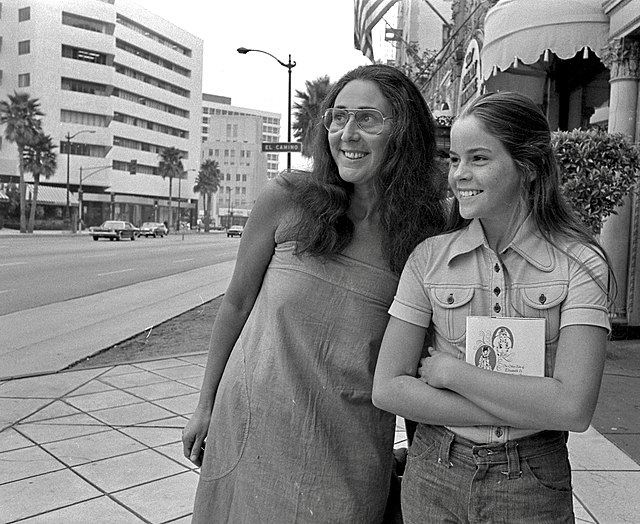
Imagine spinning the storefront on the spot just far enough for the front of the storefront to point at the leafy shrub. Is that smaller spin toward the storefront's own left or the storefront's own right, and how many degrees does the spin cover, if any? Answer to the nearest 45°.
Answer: approximately 45° to the storefront's own left

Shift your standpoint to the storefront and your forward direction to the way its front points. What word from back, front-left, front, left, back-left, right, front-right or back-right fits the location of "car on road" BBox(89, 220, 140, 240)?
right

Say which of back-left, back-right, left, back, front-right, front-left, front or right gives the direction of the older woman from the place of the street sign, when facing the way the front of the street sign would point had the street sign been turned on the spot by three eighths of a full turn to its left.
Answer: back-right

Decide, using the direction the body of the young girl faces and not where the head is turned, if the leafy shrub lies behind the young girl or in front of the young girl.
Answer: behind

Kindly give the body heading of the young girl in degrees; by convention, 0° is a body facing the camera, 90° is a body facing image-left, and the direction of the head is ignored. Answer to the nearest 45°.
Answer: approximately 0°

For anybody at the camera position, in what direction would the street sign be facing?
facing the viewer

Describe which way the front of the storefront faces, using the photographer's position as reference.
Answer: facing the viewer and to the left of the viewer

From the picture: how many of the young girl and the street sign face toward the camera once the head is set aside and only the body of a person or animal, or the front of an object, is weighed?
2

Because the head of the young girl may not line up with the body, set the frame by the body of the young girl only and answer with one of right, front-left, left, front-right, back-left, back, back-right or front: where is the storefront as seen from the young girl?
back

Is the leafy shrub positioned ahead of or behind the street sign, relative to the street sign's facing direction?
ahead

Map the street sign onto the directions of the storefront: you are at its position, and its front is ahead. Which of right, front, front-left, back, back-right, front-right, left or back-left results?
right

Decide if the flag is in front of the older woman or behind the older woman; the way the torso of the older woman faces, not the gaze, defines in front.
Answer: behind

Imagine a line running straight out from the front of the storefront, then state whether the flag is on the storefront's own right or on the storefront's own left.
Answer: on the storefront's own right

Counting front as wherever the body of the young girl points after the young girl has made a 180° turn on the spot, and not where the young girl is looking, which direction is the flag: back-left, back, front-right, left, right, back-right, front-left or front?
front

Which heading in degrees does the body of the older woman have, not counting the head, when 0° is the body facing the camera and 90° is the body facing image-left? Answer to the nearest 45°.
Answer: approximately 0°
